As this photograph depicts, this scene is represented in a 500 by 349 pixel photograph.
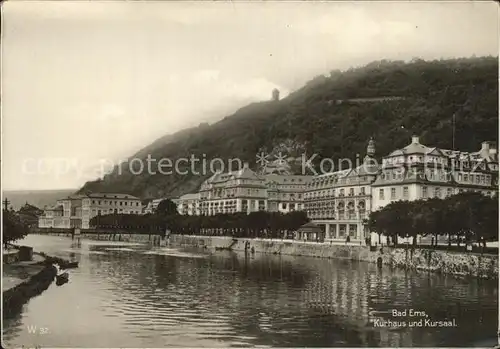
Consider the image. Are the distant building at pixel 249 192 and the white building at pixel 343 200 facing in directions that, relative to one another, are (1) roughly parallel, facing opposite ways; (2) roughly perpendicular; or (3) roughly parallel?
roughly parallel

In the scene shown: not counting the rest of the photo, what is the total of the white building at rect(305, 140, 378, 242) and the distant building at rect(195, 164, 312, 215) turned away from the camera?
0

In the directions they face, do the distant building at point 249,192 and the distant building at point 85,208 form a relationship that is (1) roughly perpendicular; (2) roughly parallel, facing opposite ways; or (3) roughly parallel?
roughly parallel

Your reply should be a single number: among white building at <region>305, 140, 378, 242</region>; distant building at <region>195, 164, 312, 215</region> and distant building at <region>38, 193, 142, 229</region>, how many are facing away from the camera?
0

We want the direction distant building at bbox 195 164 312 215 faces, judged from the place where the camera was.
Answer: facing the viewer and to the left of the viewer

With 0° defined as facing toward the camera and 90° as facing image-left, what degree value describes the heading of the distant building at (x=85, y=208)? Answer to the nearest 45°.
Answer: approximately 45°

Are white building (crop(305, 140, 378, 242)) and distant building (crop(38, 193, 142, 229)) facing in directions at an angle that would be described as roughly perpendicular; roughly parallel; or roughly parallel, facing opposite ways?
roughly parallel

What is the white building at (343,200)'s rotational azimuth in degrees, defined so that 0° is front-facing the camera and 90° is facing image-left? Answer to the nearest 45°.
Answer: approximately 45°
